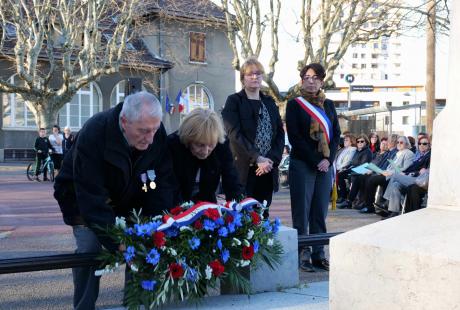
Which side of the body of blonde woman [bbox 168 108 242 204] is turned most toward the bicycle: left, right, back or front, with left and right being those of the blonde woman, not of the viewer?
back

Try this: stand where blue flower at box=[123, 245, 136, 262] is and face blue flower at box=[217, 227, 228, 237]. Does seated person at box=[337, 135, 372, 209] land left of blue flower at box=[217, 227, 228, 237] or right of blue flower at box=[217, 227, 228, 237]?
left

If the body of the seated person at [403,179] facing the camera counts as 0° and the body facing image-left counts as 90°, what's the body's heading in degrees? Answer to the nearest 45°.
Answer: approximately 45°

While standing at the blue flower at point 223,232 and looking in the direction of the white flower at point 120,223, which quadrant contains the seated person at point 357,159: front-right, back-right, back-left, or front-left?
back-right

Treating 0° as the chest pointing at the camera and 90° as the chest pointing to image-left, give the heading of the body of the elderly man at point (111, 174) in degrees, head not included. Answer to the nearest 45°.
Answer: approximately 315°

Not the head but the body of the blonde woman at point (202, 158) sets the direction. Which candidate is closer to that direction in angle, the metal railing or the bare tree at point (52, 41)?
the metal railing

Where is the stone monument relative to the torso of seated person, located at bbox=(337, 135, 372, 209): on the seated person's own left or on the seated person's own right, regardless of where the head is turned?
on the seated person's own left

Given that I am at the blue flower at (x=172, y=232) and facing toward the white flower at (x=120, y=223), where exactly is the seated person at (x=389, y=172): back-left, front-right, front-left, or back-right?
back-right

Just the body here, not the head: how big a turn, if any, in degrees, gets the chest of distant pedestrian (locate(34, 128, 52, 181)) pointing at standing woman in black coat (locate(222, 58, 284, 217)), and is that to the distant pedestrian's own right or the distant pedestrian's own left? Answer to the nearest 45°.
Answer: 0° — they already face them

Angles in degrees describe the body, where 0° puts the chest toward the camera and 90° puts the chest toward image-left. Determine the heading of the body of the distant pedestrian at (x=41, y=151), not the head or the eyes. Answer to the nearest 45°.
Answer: approximately 0°

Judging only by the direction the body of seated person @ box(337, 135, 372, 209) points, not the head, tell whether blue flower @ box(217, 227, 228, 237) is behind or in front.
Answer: in front

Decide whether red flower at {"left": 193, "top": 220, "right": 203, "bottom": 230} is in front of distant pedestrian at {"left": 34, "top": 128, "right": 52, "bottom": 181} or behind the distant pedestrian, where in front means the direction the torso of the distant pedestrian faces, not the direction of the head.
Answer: in front

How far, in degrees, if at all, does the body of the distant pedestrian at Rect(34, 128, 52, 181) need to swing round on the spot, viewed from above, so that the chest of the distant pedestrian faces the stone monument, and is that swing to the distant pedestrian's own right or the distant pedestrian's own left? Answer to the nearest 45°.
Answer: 0° — they already face it
